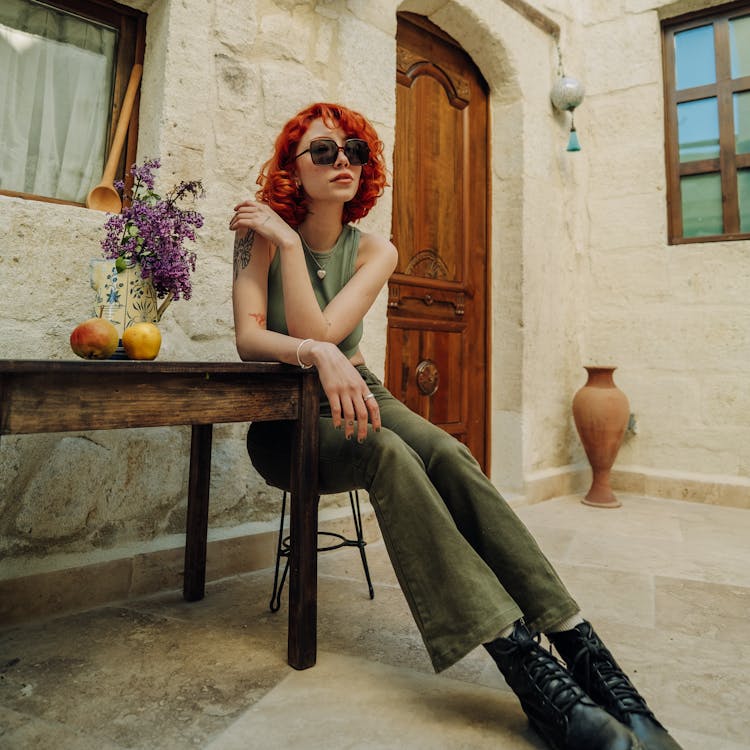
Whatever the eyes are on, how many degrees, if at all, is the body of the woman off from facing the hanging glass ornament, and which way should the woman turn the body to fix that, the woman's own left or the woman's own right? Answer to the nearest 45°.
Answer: approximately 135° to the woman's own left

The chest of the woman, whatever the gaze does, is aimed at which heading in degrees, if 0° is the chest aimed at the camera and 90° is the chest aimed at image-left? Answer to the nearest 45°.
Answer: approximately 315°

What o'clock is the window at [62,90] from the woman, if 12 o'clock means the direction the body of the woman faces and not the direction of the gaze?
The window is roughly at 5 o'clock from the woman.

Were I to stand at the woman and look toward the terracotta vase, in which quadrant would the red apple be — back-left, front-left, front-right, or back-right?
back-left

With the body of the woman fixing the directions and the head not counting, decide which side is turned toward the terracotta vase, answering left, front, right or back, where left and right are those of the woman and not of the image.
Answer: left

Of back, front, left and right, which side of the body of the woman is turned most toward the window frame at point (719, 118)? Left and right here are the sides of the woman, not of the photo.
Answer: left

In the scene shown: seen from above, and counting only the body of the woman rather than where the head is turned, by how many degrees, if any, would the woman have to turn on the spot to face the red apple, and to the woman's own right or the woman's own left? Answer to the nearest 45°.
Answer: approximately 135° to the woman's own right
